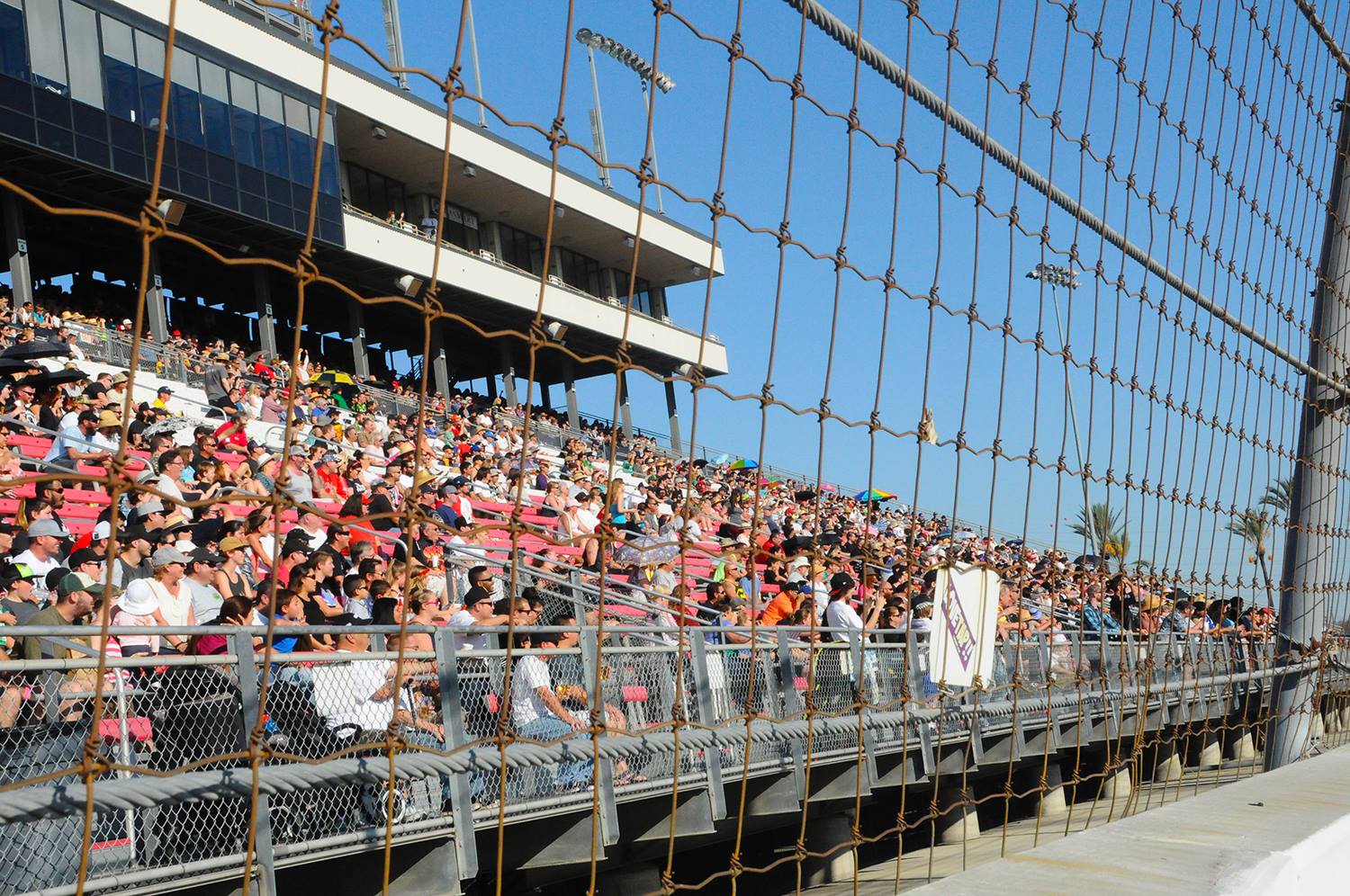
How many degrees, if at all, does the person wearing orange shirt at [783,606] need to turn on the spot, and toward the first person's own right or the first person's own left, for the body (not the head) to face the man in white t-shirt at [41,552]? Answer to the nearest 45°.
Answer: approximately 135° to the first person's own right

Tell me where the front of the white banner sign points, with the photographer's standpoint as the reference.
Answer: facing the viewer

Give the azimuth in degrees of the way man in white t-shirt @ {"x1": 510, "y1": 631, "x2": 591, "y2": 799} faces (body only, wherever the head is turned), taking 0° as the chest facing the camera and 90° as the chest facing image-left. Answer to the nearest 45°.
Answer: approximately 270°

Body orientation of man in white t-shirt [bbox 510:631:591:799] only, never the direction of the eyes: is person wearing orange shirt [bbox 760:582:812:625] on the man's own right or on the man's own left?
on the man's own left

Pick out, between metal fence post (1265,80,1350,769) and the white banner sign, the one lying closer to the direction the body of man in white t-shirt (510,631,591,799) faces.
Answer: the metal fence post

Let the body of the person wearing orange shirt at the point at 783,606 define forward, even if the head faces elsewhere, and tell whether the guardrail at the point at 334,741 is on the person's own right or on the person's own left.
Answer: on the person's own right

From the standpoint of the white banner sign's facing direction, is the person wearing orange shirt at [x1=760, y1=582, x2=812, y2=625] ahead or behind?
behind

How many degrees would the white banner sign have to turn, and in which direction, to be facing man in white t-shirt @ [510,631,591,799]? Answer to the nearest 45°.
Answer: approximately 135° to its right
